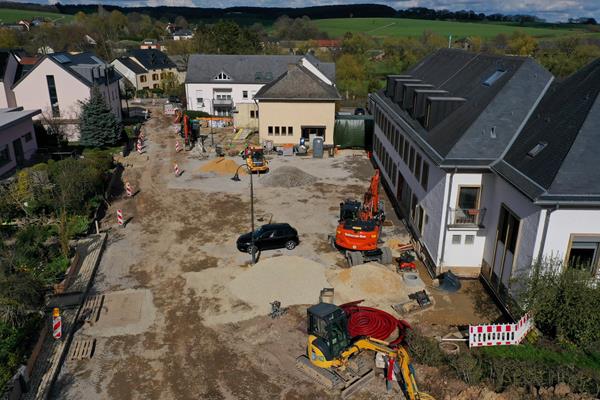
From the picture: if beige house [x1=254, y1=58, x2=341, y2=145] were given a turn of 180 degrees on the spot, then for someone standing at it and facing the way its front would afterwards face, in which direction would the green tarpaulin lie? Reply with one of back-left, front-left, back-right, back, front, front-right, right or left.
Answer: right

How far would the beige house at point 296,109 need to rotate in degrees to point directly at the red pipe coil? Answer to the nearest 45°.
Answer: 0° — it already faces it

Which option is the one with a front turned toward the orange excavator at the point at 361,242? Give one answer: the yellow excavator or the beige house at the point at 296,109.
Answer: the beige house

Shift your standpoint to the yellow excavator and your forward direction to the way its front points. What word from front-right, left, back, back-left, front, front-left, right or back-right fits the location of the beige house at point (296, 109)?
back-left

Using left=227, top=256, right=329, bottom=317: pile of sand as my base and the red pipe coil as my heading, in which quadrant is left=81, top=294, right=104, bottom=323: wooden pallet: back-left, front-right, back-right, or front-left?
back-right

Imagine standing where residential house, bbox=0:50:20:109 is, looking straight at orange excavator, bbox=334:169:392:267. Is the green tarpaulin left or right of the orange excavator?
left

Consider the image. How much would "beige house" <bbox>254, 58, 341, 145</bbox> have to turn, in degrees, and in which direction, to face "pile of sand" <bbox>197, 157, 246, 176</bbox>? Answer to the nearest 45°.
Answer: approximately 45° to its right

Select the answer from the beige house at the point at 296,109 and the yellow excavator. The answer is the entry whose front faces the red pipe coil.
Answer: the beige house

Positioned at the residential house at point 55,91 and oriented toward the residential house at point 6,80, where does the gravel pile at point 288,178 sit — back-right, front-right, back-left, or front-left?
back-left

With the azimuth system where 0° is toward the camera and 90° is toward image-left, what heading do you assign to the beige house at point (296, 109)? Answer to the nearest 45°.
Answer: approximately 0°

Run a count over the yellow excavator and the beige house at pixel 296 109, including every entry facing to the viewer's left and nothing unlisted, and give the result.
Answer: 0

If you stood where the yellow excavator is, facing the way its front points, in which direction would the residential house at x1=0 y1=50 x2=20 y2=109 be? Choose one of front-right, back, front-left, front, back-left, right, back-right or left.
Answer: back

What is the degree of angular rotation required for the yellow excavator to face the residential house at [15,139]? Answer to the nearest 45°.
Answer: approximately 180°
